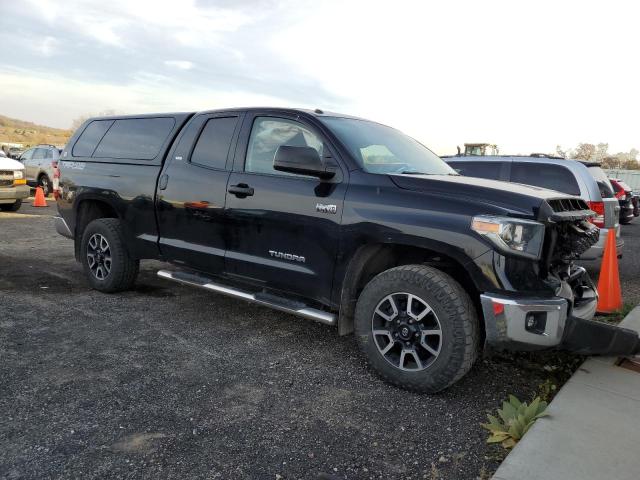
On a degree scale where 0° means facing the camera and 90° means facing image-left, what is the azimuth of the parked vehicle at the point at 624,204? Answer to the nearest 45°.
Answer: approximately 135°

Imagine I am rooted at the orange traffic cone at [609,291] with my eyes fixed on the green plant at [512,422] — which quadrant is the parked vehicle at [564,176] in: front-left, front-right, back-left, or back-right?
back-right

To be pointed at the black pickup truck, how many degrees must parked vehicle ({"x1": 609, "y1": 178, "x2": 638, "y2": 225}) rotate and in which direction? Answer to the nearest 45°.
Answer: approximately 135° to its left

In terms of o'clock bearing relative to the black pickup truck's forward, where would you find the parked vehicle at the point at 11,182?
The parked vehicle is roughly at 6 o'clock from the black pickup truck.

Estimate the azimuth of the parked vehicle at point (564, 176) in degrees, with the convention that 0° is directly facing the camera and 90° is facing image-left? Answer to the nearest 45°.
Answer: approximately 135°

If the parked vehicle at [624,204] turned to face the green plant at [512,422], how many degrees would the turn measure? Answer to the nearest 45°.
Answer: approximately 135° to its left

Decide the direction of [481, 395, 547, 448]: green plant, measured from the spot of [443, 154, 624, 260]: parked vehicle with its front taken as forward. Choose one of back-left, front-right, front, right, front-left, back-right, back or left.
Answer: back-left

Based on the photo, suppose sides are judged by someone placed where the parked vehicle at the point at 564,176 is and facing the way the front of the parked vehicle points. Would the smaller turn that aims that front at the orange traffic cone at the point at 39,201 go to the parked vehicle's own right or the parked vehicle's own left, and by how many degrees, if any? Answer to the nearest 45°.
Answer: approximately 45° to the parked vehicle's own left

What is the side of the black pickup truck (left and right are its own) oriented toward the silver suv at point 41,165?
back

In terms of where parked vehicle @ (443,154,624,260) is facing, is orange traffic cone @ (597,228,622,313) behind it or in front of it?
behind

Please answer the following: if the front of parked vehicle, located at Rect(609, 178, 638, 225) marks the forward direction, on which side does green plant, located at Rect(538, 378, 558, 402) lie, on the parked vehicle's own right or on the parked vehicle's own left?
on the parked vehicle's own left
